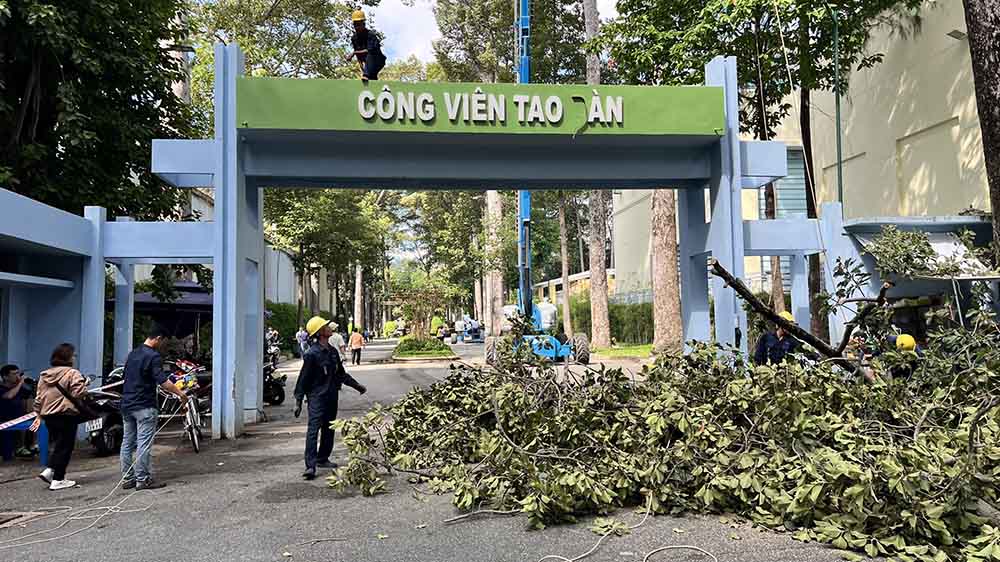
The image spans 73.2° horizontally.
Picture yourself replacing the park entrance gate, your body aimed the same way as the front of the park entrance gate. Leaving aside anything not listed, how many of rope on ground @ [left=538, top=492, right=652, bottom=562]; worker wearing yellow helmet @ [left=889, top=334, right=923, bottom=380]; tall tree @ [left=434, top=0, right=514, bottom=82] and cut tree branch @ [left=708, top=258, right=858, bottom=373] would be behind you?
1

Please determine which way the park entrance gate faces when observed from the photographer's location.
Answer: facing the viewer

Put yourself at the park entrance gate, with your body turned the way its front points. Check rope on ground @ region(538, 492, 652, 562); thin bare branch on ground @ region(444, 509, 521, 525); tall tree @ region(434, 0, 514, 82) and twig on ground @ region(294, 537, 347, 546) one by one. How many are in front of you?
3

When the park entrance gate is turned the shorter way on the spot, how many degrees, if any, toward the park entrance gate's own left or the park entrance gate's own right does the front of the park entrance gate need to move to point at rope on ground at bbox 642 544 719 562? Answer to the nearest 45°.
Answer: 0° — it already faces it

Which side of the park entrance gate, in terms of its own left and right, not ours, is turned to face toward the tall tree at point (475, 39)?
back

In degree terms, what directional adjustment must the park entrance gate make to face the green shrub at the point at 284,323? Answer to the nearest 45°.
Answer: approximately 180°

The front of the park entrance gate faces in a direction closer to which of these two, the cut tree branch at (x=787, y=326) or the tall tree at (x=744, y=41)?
the cut tree branch
